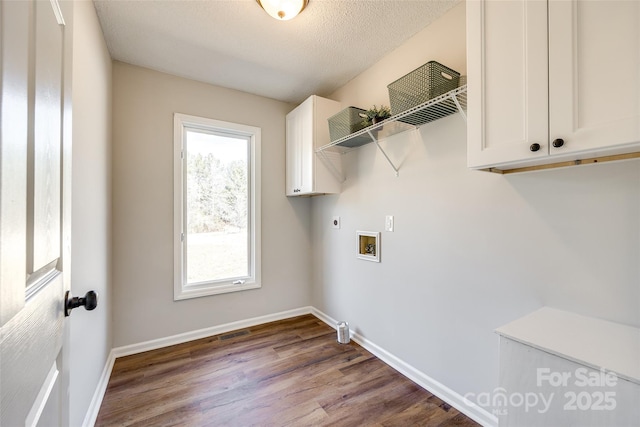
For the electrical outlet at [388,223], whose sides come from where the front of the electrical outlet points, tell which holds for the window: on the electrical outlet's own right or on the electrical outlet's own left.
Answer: on the electrical outlet's own right

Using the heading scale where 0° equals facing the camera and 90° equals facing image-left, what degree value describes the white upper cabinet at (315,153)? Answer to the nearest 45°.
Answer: approximately 45°

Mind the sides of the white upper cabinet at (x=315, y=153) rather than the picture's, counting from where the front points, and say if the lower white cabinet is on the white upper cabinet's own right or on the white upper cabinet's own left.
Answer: on the white upper cabinet's own left

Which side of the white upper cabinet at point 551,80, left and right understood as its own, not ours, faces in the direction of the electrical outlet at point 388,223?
right

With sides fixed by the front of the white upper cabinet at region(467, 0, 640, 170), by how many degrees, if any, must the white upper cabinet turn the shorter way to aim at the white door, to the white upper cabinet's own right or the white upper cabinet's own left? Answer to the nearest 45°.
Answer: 0° — it already faces it

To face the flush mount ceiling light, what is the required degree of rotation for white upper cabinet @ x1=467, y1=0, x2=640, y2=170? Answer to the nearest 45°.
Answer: approximately 45° to its right

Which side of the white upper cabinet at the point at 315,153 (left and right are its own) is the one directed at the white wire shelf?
left
